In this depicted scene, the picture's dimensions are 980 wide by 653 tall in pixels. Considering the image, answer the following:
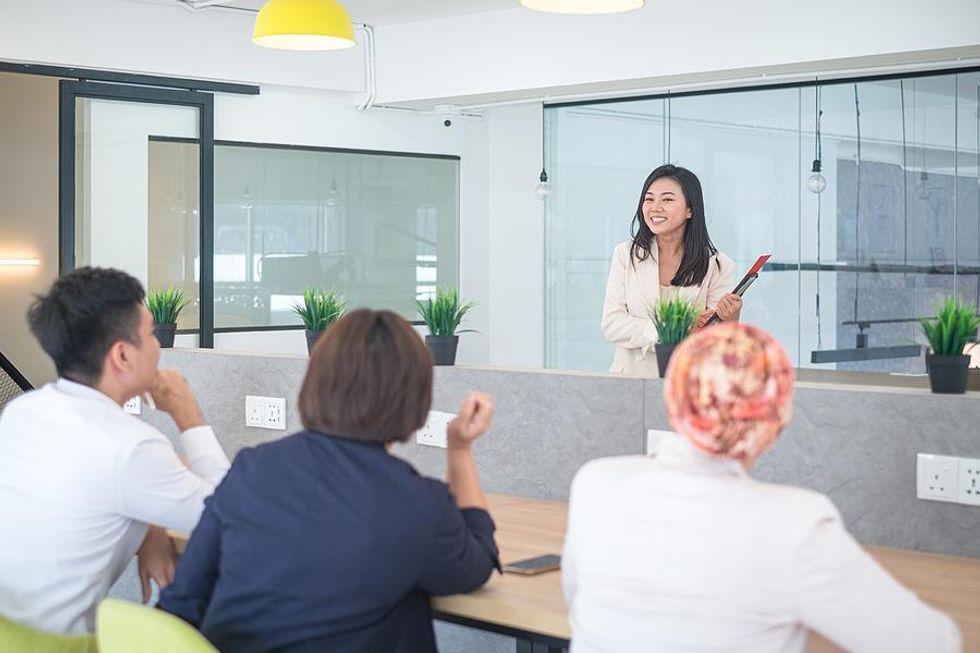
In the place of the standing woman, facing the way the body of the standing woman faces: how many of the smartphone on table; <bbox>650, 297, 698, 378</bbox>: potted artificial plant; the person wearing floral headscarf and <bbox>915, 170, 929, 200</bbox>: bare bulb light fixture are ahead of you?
3

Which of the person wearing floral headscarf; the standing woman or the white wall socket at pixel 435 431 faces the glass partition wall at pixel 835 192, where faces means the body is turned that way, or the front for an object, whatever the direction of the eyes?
the person wearing floral headscarf

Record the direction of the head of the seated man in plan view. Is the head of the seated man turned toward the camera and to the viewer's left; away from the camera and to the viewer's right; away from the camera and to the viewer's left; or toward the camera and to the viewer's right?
away from the camera and to the viewer's right

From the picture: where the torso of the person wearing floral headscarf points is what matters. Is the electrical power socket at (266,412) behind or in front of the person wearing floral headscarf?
in front

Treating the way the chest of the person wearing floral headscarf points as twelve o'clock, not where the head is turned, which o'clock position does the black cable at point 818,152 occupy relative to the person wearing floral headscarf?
The black cable is roughly at 12 o'clock from the person wearing floral headscarf.

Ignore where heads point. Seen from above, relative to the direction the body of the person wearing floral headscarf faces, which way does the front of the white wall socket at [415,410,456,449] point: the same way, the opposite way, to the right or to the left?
the opposite way

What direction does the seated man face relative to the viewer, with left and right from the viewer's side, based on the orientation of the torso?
facing away from the viewer and to the right of the viewer

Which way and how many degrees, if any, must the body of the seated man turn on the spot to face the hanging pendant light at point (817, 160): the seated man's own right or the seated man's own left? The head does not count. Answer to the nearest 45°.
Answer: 0° — they already face it

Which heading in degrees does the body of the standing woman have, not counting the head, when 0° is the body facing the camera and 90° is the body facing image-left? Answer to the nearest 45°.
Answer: approximately 0°

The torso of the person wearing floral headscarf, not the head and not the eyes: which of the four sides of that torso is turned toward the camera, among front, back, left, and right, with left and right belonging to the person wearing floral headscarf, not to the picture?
back
